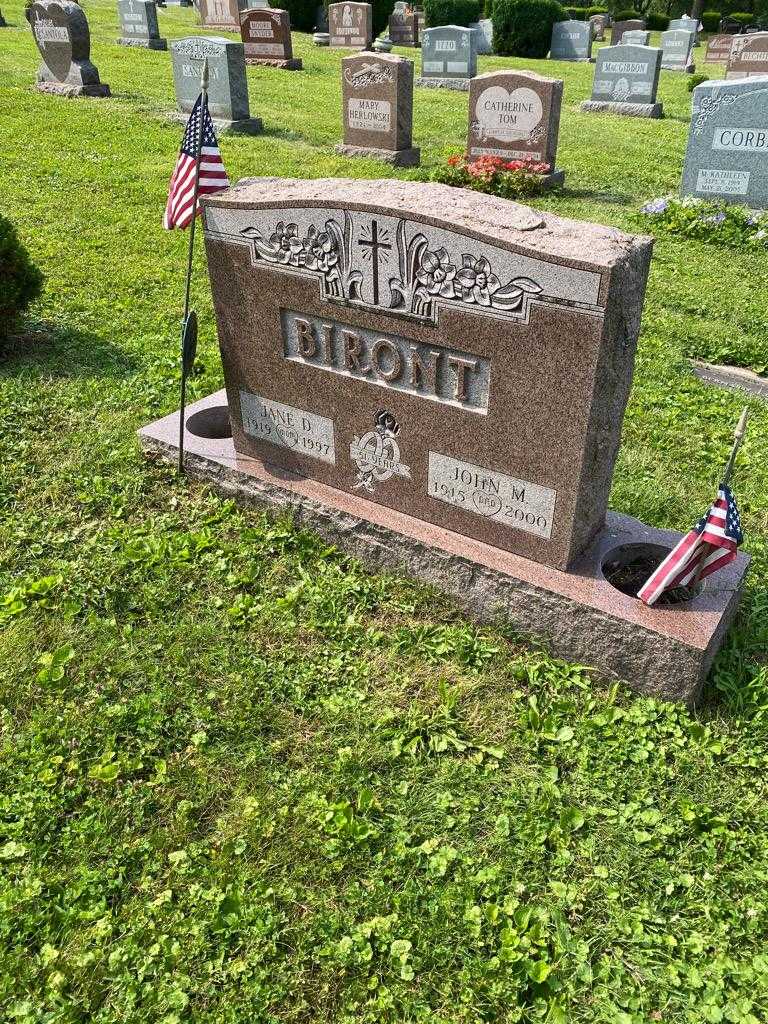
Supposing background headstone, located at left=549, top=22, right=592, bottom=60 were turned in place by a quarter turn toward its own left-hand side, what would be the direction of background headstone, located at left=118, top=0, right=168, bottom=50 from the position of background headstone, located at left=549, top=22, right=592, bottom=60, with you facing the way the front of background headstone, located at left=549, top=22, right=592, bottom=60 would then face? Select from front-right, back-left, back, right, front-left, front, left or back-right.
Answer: back-right

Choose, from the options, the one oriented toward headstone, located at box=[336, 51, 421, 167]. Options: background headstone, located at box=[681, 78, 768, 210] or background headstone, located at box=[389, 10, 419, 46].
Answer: background headstone, located at box=[389, 10, 419, 46]

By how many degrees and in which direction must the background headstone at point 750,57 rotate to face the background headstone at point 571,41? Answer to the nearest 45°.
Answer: approximately 135° to its right

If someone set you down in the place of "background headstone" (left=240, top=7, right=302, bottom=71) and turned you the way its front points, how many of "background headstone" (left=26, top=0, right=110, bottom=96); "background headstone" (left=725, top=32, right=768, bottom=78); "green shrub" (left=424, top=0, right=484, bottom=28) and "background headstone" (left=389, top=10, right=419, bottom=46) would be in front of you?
1

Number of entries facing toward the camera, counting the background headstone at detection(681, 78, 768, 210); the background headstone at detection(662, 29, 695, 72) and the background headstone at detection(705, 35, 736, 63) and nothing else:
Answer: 3

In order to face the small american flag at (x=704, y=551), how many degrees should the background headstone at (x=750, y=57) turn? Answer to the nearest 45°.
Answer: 0° — it already faces it

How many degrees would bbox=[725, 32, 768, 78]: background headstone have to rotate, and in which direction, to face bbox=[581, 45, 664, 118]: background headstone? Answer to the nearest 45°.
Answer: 0° — it already faces it

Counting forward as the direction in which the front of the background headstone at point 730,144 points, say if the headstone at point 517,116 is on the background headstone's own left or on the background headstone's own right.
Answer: on the background headstone's own right

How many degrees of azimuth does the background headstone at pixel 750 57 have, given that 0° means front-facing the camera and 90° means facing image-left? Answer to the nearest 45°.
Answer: approximately 0°
